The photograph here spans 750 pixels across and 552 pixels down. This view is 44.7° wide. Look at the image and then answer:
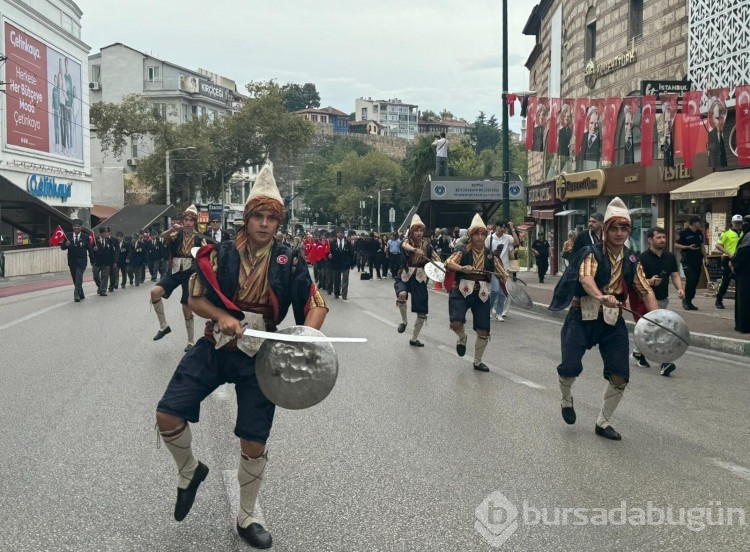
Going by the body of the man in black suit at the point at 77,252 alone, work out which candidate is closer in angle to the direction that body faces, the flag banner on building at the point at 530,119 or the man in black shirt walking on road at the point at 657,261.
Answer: the man in black shirt walking on road

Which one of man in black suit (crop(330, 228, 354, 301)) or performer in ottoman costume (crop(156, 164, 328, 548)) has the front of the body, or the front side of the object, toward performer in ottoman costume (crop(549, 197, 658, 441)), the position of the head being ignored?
the man in black suit

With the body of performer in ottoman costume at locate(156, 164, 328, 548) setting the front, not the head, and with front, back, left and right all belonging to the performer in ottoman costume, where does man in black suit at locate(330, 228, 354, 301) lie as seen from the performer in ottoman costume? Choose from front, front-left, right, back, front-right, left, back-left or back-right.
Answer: back

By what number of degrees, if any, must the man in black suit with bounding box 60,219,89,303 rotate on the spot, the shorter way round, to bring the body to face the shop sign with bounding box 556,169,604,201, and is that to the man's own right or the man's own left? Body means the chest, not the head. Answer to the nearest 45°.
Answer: approximately 90° to the man's own left

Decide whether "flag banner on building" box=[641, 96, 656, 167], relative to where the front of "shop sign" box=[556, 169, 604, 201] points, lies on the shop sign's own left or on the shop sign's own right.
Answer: on the shop sign's own left

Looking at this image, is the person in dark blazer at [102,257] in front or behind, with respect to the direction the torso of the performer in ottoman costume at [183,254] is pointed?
behind

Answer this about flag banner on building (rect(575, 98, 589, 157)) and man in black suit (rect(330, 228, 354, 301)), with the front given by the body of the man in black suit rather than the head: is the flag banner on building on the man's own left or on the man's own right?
on the man's own left

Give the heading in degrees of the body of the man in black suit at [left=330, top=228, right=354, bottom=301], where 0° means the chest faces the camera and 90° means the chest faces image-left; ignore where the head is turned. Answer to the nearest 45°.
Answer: approximately 0°
